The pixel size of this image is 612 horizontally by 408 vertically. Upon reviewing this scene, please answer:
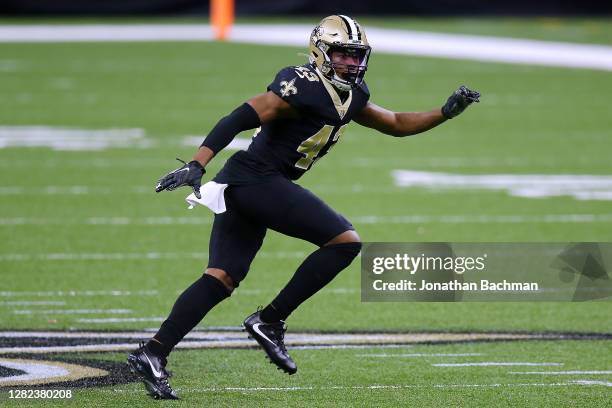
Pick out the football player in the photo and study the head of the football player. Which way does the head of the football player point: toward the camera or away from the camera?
toward the camera

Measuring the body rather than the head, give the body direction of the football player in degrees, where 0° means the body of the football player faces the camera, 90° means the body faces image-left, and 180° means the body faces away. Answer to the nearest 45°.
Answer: approximately 315°
